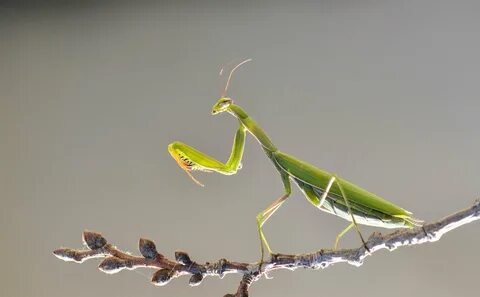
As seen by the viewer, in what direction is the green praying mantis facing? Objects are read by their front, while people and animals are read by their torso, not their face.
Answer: to the viewer's left
